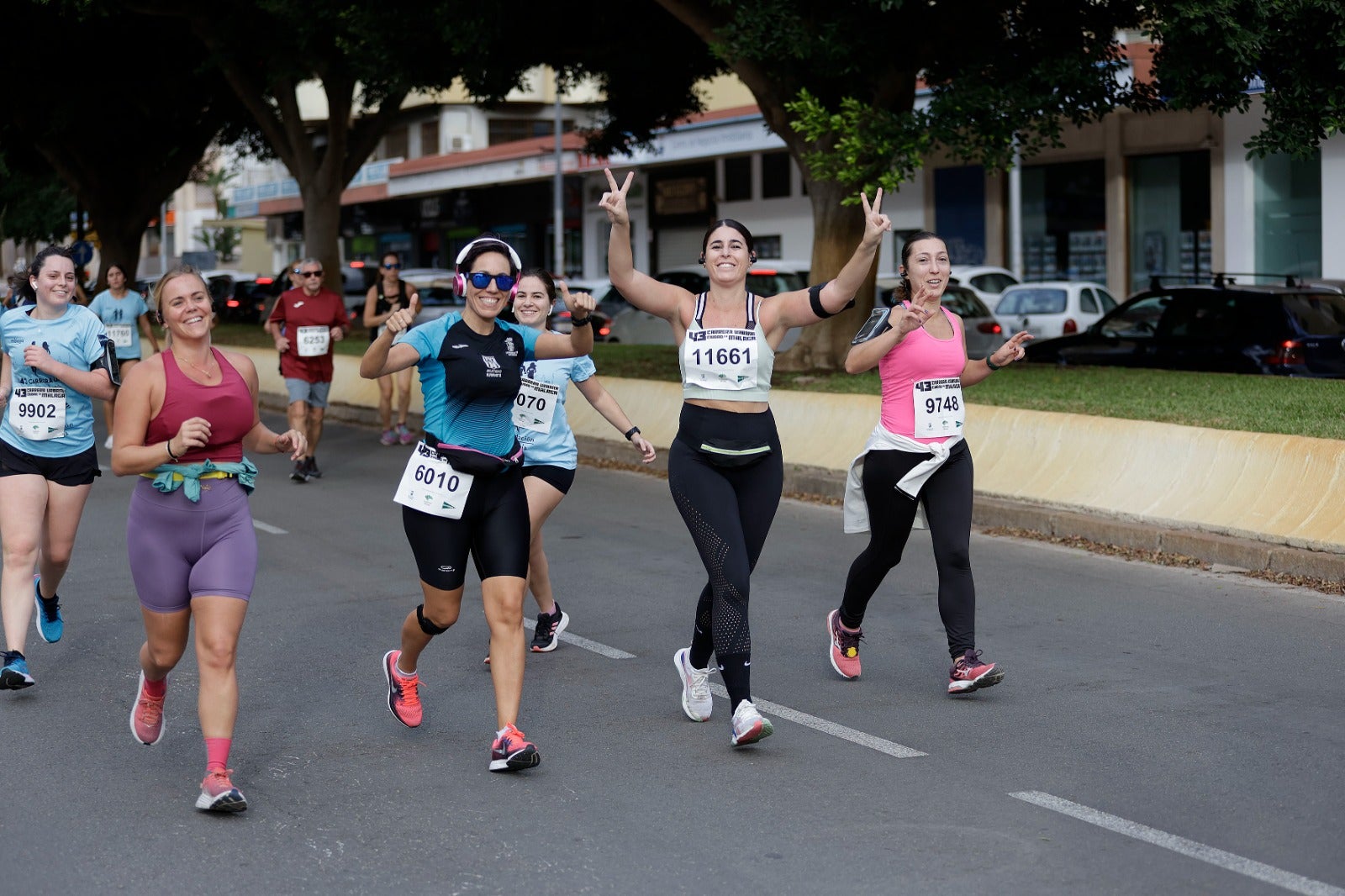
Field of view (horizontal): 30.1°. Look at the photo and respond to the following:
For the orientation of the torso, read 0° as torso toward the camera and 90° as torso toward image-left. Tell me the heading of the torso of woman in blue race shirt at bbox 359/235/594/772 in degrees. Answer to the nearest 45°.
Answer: approximately 315°

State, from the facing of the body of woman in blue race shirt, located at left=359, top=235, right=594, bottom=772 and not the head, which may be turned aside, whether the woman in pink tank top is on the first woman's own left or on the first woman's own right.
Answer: on the first woman's own left

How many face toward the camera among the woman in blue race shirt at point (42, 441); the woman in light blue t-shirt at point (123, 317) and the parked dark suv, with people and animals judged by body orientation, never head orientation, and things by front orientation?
2

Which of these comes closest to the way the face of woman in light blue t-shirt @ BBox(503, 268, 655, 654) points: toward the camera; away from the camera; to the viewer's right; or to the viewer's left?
toward the camera

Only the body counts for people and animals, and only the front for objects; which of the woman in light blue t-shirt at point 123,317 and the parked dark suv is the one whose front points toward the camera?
the woman in light blue t-shirt

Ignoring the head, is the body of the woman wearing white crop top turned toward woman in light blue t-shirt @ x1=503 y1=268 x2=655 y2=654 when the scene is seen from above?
no

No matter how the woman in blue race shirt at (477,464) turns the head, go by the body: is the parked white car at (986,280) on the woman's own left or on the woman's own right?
on the woman's own left

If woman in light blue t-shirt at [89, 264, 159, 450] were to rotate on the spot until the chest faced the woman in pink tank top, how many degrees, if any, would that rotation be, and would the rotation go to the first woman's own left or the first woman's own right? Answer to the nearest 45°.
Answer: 0° — they already face them

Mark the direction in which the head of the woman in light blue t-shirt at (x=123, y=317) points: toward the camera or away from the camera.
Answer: toward the camera

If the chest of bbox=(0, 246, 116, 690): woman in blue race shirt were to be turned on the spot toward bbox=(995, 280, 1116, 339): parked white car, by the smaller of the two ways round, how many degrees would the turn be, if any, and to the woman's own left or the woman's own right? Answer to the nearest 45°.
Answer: approximately 135° to the woman's own left

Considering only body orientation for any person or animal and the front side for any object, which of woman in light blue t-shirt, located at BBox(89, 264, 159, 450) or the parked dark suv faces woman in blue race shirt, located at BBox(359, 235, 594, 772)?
the woman in light blue t-shirt

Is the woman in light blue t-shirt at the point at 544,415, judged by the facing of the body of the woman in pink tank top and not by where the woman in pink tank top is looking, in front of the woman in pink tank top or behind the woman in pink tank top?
behind

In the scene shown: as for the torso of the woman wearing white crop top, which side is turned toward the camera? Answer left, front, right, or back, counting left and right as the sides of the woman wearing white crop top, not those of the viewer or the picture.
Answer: front

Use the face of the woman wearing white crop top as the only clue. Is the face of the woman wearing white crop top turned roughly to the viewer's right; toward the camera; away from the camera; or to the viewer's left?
toward the camera

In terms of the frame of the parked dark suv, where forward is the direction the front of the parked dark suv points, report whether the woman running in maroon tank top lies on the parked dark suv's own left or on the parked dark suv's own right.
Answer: on the parked dark suv's own left

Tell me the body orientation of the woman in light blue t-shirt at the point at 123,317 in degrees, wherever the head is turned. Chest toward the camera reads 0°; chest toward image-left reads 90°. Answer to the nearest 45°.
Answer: approximately 0°

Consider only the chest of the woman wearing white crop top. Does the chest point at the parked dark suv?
no

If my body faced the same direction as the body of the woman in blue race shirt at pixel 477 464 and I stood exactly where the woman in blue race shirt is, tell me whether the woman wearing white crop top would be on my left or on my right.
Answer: on my left

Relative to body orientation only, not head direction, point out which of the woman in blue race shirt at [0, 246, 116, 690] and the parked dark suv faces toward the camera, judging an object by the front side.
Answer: the woman in blue race shirt

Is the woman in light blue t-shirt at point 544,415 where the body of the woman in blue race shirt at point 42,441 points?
no
